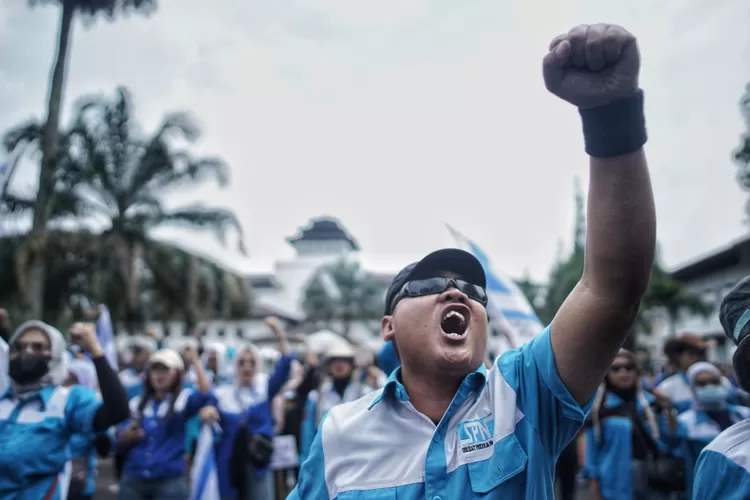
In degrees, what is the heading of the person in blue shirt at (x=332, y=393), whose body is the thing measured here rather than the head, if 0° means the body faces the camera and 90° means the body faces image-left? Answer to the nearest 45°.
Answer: approximately 0°

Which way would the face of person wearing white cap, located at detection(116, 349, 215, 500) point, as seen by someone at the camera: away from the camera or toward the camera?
toward the camera

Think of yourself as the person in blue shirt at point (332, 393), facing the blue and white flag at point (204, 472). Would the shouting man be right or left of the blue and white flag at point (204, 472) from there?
left

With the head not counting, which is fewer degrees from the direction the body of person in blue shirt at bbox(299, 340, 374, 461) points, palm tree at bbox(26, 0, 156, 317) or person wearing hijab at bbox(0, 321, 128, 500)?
the person wearing hijab

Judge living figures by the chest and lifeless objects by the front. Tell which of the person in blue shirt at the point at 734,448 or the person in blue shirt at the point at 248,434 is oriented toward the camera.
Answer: the person in blue shirt at the point at 248,434

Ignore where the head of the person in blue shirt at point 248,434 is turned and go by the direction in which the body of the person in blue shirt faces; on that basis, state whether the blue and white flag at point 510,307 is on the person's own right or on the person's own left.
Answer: on the person's own left

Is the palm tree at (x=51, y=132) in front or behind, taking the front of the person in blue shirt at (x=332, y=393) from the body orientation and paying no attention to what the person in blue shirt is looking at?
behind

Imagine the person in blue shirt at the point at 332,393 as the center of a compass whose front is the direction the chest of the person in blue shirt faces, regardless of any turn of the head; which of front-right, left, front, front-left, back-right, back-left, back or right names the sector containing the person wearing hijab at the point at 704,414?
front-left

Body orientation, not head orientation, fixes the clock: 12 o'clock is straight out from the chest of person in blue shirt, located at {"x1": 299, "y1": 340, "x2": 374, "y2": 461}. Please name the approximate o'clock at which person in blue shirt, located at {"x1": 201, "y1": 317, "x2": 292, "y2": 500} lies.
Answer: person in blue shirt, located at {"x1": 201, "y1": 317, "x2": 292, "y2": 500} is roughly at 3 o'clock from person in blue shirt, located at {"x1": 299, "y1": 340, "x2": 374, "y2": 461}.

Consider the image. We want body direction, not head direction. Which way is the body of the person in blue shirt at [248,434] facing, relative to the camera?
toward the camera

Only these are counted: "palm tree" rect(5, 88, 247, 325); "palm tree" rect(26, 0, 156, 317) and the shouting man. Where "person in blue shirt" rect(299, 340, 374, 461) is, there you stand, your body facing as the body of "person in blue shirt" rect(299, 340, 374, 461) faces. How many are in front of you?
1
